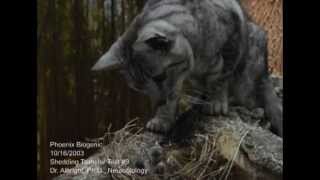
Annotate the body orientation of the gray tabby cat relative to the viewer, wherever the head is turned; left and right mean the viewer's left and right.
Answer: facing the viewer and to the left of the viewer
